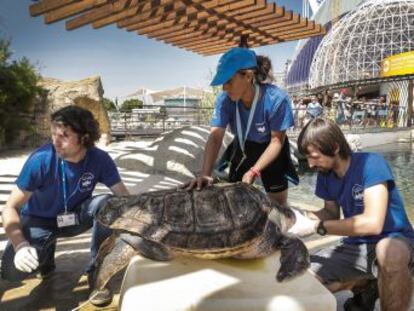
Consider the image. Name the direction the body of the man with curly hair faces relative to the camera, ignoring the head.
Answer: toward the camera

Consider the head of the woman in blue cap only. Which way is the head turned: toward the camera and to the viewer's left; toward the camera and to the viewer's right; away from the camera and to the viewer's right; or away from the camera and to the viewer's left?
toward the camera and to the viewer's left

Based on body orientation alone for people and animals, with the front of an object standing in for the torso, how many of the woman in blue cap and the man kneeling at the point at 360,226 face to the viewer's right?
0

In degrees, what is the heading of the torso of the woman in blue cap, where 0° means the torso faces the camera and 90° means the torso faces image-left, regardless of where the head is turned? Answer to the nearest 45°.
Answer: approximately 45°

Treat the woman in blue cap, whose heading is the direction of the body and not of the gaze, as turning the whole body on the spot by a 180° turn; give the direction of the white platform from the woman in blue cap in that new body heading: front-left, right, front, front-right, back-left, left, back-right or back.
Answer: back-right

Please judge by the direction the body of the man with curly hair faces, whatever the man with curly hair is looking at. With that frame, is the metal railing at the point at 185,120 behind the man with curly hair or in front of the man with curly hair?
behind

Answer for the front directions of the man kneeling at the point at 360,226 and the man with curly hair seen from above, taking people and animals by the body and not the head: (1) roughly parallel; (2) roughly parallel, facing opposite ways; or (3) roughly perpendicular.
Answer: roughly perpendicular

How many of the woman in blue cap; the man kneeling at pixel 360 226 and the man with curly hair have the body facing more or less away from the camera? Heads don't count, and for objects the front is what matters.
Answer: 0

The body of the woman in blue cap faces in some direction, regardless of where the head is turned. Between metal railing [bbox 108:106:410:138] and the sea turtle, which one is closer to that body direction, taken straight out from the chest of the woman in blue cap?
the sea turtle

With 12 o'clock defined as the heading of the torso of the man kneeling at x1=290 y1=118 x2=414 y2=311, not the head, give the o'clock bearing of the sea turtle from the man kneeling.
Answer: The sea turtle is roughly at 1 o'clock from the man kneeling.

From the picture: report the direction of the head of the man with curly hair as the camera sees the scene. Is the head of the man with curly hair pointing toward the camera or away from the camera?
toward the camera

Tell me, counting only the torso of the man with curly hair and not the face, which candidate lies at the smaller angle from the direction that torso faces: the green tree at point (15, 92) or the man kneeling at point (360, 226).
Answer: the man kneeling

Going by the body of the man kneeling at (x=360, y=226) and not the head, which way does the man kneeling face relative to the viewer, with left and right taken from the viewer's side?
facing the viewer and to the left of the viewer

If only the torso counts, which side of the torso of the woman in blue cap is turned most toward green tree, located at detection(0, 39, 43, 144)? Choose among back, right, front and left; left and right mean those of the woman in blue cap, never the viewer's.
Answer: right

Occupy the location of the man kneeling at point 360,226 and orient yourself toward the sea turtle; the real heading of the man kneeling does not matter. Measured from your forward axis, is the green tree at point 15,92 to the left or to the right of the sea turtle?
right

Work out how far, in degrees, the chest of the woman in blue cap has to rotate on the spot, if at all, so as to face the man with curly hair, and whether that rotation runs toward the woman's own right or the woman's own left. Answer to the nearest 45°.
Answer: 0° — they already face them
